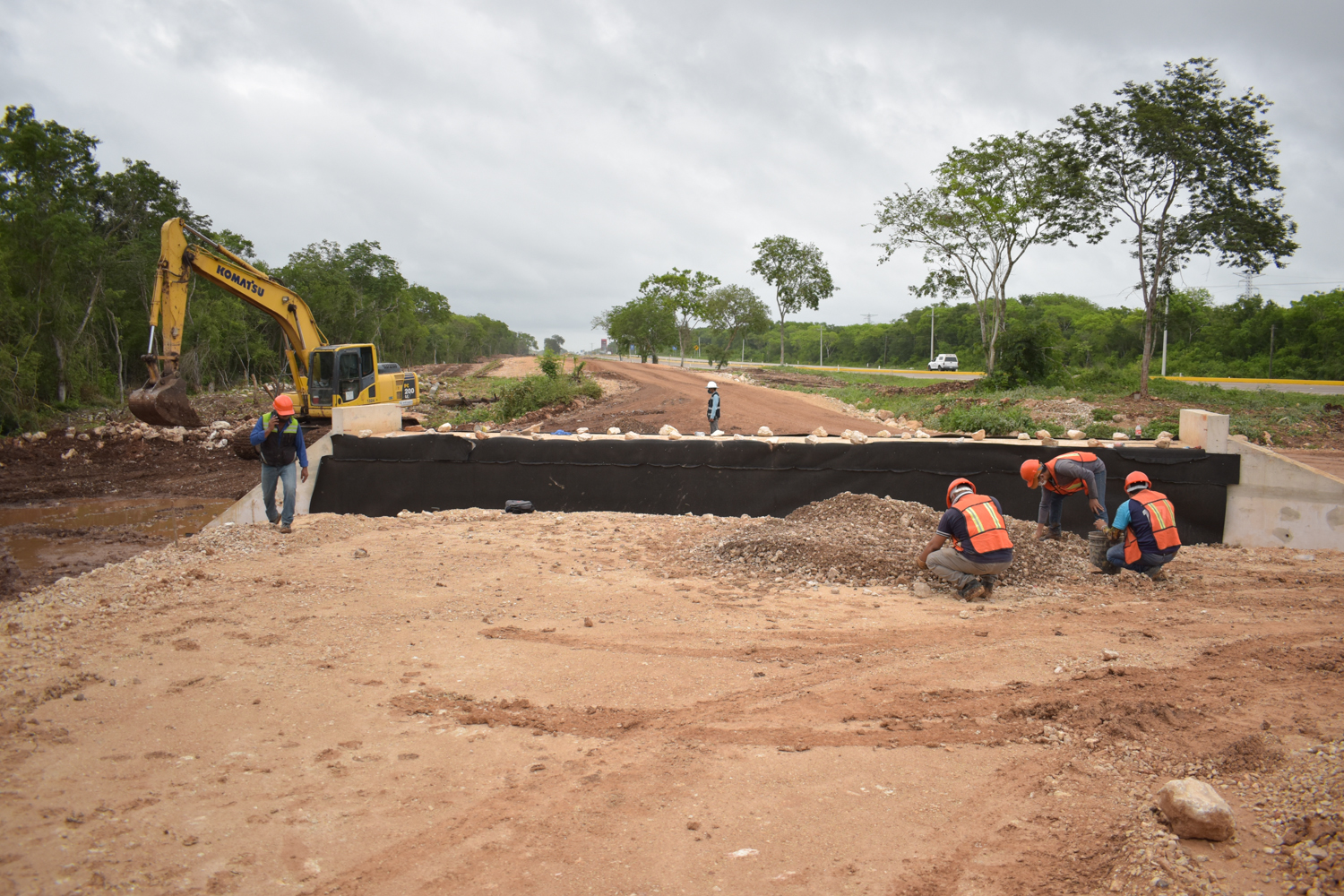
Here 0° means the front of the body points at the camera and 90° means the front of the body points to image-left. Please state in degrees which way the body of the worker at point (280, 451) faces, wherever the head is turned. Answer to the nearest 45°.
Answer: approximately 0°

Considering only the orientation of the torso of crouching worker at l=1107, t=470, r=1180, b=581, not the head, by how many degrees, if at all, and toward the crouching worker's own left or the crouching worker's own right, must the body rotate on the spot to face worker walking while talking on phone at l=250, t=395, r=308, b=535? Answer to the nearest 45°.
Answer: approximately 45° to the crouching worker's own left

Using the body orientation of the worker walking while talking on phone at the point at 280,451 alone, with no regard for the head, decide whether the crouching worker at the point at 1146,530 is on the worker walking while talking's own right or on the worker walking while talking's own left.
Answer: on the worker walking while talking's own left

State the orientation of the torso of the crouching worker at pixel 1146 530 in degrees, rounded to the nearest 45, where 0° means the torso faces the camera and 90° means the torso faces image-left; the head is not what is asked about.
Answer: approximately 135°

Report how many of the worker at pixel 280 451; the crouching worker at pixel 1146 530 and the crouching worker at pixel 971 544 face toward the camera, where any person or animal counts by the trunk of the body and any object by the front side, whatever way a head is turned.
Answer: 1

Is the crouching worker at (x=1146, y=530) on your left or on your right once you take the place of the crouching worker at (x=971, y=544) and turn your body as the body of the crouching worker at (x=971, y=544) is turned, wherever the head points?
on your right

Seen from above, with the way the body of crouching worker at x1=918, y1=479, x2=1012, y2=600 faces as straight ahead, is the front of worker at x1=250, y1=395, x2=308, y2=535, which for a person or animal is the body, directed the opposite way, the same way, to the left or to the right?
the opposite way
